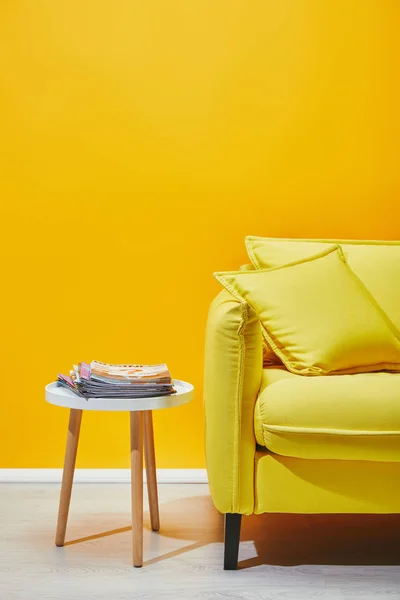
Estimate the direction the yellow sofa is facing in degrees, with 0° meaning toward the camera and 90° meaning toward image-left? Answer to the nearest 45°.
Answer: approximately 0°
